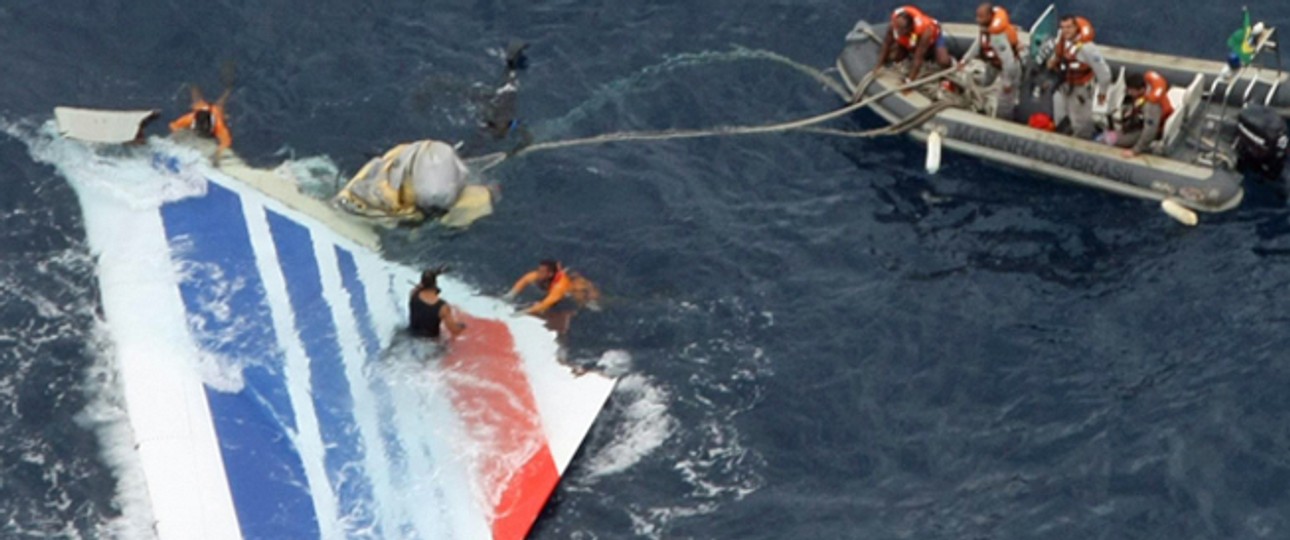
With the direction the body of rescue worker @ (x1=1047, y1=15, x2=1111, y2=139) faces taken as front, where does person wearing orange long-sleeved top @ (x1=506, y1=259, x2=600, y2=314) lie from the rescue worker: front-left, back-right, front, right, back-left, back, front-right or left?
front

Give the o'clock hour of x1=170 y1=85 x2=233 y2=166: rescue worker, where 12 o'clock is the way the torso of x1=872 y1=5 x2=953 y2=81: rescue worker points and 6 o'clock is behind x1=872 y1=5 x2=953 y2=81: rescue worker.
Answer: x1=170 y1=85 x2=233 y2=166: rescue worker is roughly at 1 o'clock from x1=872 y1=5 x2=953 y2=81: rescue worker.

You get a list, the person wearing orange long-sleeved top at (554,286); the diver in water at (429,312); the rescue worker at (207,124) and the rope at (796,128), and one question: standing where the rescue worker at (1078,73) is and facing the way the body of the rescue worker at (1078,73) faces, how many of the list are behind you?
0

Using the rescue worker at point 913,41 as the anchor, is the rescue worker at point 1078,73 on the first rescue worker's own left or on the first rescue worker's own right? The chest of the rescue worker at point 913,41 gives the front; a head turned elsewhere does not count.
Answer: on the first rescue worker's own left

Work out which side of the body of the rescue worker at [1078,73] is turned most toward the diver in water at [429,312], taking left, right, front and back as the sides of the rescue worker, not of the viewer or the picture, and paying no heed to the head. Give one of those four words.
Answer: front

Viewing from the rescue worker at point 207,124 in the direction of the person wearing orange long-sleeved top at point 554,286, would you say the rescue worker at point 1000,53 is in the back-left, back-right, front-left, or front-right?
front-left

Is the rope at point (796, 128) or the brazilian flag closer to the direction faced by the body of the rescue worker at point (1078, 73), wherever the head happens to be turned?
the rope

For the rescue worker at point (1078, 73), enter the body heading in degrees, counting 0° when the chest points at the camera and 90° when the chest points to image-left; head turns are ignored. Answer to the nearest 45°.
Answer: approximately 45°

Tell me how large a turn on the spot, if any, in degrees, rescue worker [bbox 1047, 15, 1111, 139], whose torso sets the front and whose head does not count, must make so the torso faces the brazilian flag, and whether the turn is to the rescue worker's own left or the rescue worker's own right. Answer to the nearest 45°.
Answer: approximately 135° to the rescue worker's own left

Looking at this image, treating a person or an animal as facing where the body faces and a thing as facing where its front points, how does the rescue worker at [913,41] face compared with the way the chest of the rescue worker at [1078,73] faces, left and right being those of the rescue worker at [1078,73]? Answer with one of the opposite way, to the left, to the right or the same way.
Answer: the same way

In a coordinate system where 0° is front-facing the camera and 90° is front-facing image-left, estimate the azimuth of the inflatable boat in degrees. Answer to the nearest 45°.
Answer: approximately 90°

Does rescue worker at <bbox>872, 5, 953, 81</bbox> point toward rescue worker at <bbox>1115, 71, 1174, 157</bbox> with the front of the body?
no

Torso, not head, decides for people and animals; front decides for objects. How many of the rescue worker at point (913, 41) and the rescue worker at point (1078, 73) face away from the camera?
0

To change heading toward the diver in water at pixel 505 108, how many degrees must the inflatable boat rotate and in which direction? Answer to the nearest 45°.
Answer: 0° — it already faces them
